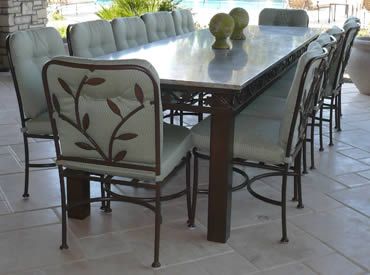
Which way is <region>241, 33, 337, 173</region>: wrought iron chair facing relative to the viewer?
to the viewer's left

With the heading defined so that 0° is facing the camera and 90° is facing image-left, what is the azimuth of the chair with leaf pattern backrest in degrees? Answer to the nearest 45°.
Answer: approximately 225°

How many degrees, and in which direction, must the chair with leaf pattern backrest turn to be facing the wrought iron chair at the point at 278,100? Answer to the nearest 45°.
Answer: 0° — it already faces it

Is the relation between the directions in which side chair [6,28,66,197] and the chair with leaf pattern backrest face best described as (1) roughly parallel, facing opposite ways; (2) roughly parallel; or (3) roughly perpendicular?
roughly perpendicular

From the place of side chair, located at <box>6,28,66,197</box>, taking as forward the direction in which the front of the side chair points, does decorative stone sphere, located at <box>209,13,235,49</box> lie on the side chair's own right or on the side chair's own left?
on the side chair's own left

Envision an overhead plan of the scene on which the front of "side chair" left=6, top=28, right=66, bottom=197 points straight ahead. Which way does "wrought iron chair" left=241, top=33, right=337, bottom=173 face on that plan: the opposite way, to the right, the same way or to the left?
the opposite way

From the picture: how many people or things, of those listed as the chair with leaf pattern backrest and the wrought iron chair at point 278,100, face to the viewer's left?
1

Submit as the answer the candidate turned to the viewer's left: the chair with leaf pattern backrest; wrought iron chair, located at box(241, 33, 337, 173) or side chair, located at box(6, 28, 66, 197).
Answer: the wrought iron chair

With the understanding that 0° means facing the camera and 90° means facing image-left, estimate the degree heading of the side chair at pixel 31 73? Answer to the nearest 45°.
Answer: approximately 315°

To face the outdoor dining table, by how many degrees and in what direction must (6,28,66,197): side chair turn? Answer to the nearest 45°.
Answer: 0° — it already faces it
